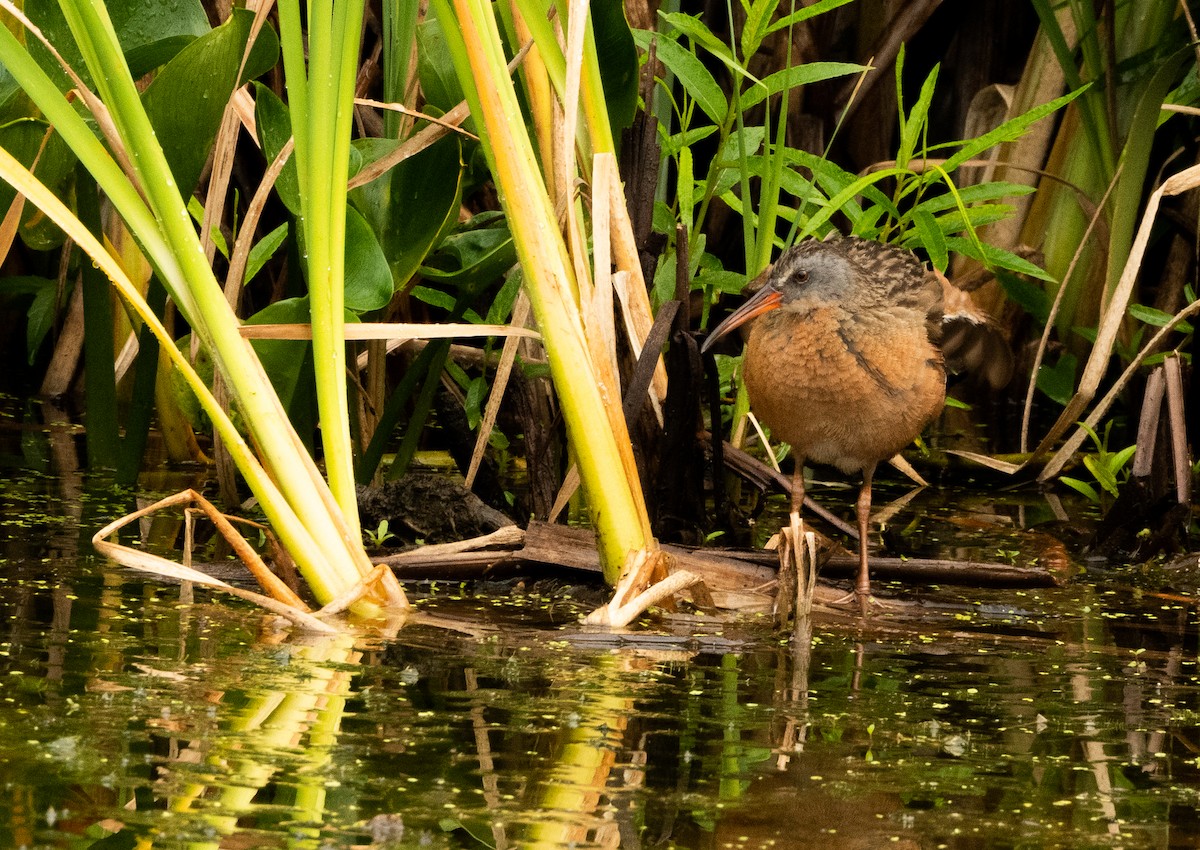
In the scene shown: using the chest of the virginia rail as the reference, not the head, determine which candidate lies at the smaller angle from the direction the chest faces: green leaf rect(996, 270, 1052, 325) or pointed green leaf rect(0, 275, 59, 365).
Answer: the pointed green leaf

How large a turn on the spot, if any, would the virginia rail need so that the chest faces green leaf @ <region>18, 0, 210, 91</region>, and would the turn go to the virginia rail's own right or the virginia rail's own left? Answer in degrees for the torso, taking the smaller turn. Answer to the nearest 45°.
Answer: approximately 45° to the virginia rail's own right

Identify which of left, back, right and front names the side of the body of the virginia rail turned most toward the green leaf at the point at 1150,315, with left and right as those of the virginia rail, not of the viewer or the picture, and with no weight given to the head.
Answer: back

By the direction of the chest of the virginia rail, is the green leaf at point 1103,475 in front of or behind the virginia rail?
behind

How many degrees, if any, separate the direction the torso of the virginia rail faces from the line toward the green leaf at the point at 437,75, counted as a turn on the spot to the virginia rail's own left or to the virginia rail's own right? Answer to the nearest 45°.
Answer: approximately 45° to the virginia rail's own right

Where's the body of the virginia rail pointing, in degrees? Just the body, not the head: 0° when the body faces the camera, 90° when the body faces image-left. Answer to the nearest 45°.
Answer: approximately 45°

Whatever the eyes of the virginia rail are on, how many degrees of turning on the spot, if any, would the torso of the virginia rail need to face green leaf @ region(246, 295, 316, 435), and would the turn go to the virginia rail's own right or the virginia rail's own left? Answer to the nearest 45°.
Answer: approximately 45° to the virginia rail's own right

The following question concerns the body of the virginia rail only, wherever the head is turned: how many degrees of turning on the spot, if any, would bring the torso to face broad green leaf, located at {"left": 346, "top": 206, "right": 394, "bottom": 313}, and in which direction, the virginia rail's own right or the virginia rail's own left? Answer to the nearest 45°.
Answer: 0° — it already faces it

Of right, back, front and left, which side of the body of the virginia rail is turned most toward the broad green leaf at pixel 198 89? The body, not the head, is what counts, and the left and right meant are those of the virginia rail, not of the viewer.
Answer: front

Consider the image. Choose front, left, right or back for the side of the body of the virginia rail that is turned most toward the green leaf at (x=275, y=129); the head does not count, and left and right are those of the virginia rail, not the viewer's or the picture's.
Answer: front

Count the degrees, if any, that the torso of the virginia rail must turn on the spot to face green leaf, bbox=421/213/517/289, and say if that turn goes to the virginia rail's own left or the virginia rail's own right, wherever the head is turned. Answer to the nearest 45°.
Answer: approximately 45° to the virginia rail's own right

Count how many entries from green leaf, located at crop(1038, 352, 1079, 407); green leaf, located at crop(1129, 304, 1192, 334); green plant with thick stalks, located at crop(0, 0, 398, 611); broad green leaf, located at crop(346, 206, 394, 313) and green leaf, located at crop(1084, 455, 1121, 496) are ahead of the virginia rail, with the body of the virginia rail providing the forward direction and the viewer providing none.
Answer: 2

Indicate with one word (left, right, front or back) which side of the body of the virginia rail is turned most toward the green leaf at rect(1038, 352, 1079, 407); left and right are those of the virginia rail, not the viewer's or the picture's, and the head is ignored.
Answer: back
